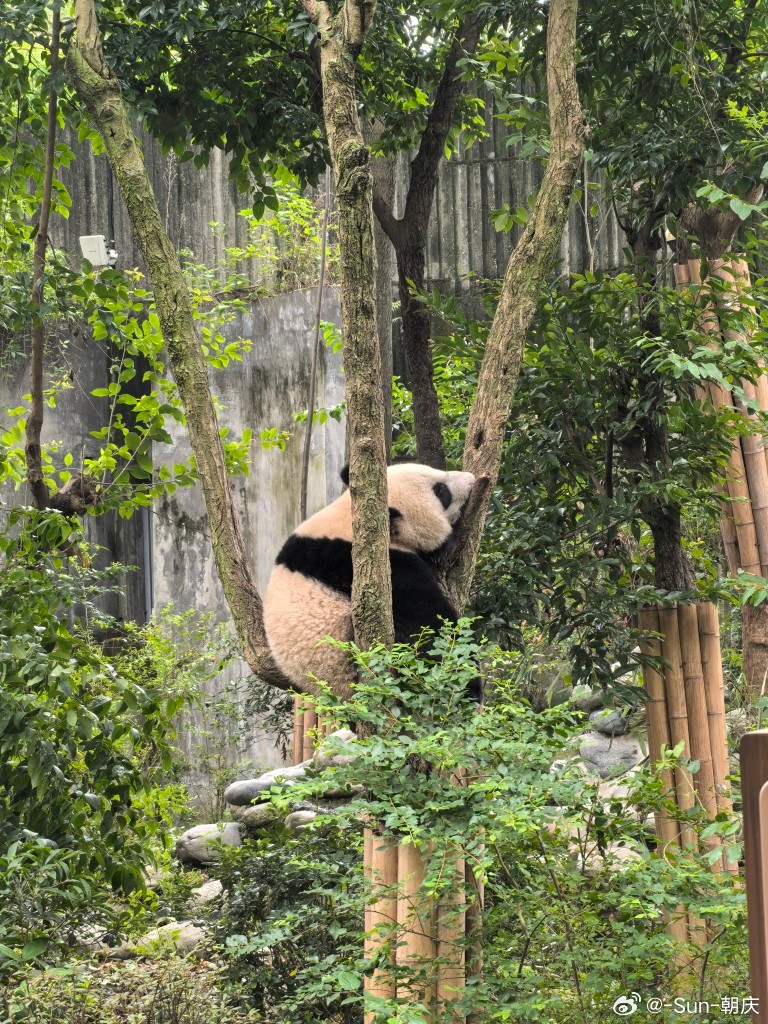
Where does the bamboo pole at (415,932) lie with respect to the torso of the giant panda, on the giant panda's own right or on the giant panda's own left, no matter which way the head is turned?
on the giant panda's own right

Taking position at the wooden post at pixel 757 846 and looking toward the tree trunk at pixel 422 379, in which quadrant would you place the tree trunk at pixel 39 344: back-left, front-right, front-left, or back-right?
front-left

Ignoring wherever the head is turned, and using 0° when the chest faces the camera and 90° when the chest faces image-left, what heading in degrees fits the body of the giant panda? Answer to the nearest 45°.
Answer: approximately 270°

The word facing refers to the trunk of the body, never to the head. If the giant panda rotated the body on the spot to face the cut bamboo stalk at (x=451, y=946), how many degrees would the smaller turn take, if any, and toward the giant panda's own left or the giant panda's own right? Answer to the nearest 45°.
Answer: approximately 90° to the giant panda's own right

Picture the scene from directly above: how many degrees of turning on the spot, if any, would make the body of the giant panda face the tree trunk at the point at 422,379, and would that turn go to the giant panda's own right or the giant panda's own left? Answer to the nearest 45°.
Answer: approximately 90° to the giant panda's own left
